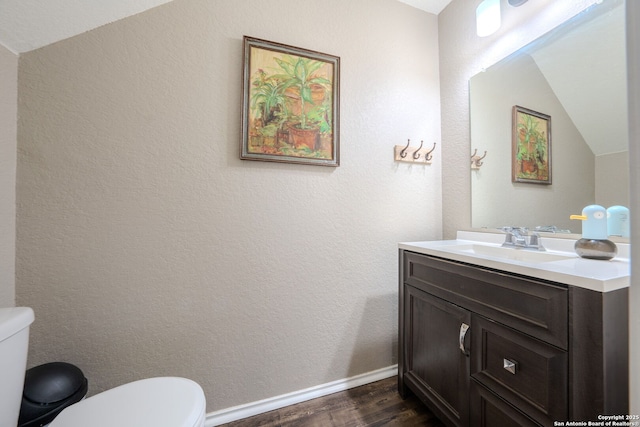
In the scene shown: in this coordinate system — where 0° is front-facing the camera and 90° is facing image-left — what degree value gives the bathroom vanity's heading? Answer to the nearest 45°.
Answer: approximately 45°

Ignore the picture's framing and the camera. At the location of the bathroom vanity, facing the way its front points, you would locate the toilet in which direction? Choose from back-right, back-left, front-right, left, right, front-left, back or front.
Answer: front

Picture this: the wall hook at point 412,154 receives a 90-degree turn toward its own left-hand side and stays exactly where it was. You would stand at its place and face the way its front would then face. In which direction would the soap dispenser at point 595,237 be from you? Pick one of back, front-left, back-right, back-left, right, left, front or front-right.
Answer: right

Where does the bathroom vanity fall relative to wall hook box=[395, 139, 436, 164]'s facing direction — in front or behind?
in front

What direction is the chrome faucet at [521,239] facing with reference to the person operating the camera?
facing the viewer and to the left of the viewer

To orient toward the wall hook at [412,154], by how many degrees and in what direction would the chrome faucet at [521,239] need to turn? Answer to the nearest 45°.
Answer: approximately 45° to its right

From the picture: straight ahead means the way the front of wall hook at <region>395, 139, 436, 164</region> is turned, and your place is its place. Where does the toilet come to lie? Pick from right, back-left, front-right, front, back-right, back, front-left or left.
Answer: right

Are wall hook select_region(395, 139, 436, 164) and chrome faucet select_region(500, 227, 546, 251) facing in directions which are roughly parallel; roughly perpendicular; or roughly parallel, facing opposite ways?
roughly perpendicular

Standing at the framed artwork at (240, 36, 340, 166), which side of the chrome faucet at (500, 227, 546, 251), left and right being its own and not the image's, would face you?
front

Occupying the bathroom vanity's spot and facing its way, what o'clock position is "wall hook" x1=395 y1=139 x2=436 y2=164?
The wall hook is roughly at 3 o'clock from the bathroom vanity.

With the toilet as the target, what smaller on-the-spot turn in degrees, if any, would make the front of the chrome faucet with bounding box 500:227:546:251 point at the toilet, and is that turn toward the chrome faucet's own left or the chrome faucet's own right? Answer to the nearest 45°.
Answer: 0° — it already faces it

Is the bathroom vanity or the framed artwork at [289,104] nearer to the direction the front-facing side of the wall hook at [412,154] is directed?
the bathroom vanity

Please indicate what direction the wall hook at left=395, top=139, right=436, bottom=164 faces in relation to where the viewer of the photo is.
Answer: facing the viewer and to the right of the viewer
